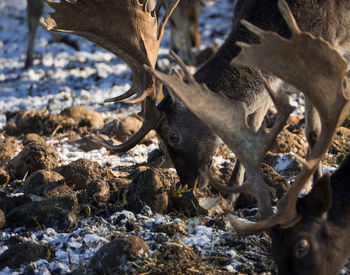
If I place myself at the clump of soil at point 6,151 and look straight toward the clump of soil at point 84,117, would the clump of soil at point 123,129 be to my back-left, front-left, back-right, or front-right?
front-right

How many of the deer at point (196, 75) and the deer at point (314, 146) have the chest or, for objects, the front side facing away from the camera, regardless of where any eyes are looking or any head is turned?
0

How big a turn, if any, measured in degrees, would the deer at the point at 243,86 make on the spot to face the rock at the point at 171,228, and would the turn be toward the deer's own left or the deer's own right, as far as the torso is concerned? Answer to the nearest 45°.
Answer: approximately 45° to the deer's own left

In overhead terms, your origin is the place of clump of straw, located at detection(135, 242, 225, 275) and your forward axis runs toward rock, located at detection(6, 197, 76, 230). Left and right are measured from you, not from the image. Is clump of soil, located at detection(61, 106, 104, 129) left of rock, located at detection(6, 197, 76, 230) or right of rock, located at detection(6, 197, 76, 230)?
right

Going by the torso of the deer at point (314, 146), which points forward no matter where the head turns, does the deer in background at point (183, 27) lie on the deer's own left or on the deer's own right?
on the deer's own right

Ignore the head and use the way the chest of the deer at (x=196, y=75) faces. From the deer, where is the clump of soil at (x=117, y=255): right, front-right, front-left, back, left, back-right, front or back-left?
front-left

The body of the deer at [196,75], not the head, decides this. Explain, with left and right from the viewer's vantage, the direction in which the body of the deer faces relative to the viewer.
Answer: facing the viewer and to the left of the viewer
